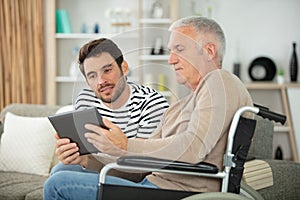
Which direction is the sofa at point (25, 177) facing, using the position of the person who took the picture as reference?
facing the viewer

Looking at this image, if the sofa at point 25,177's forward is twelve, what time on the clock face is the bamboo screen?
The bamboo screen is roughly at 6 o'clock from the sofa.

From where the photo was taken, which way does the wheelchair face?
to the viewer's left

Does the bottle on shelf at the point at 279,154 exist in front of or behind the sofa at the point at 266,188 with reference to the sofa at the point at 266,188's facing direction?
behind

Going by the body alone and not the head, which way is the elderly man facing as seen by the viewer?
to the viewer's left

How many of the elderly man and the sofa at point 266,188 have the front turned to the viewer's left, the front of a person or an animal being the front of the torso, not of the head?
1

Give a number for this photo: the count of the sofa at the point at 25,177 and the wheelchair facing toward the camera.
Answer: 1

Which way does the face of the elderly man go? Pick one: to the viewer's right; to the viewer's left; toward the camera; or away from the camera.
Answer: to the viewer's left

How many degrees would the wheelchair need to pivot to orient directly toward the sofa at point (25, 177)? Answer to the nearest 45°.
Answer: approximately 45° to its right

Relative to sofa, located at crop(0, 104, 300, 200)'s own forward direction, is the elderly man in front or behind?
in front

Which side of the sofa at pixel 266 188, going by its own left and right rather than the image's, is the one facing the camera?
front
